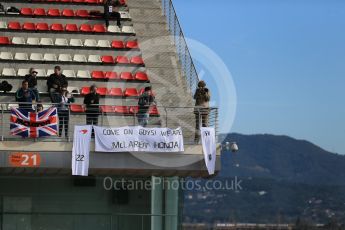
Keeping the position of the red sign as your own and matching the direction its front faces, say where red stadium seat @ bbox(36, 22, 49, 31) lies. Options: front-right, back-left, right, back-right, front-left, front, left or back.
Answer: back

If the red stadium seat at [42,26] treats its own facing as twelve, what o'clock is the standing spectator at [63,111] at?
The standing spectator is roughly at 12 o'clock from the red stadium seat.

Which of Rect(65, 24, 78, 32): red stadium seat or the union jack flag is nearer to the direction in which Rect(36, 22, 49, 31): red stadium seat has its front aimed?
the union jack flag

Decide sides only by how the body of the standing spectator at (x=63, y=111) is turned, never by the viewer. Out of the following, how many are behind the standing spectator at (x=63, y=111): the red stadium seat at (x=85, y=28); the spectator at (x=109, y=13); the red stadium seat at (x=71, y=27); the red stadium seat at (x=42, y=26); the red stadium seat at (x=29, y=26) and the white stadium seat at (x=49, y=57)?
6

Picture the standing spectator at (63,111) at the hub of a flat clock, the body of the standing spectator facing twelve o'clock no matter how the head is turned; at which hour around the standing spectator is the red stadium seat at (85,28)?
The red stadium seat is roughly at 6 o'clock from the standing spectator.

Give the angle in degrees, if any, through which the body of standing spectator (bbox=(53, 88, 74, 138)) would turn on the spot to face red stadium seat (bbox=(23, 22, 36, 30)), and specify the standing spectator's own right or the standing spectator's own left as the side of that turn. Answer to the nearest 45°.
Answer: approximately 180°

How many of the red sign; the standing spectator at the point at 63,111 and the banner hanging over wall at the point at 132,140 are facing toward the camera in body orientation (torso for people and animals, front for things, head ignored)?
3

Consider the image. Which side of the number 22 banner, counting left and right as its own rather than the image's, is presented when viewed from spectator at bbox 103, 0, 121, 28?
back

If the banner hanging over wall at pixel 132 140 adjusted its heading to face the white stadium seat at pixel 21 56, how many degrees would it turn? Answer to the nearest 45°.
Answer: approximately 135° to its right

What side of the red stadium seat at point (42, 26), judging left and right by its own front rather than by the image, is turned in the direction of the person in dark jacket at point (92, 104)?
front
